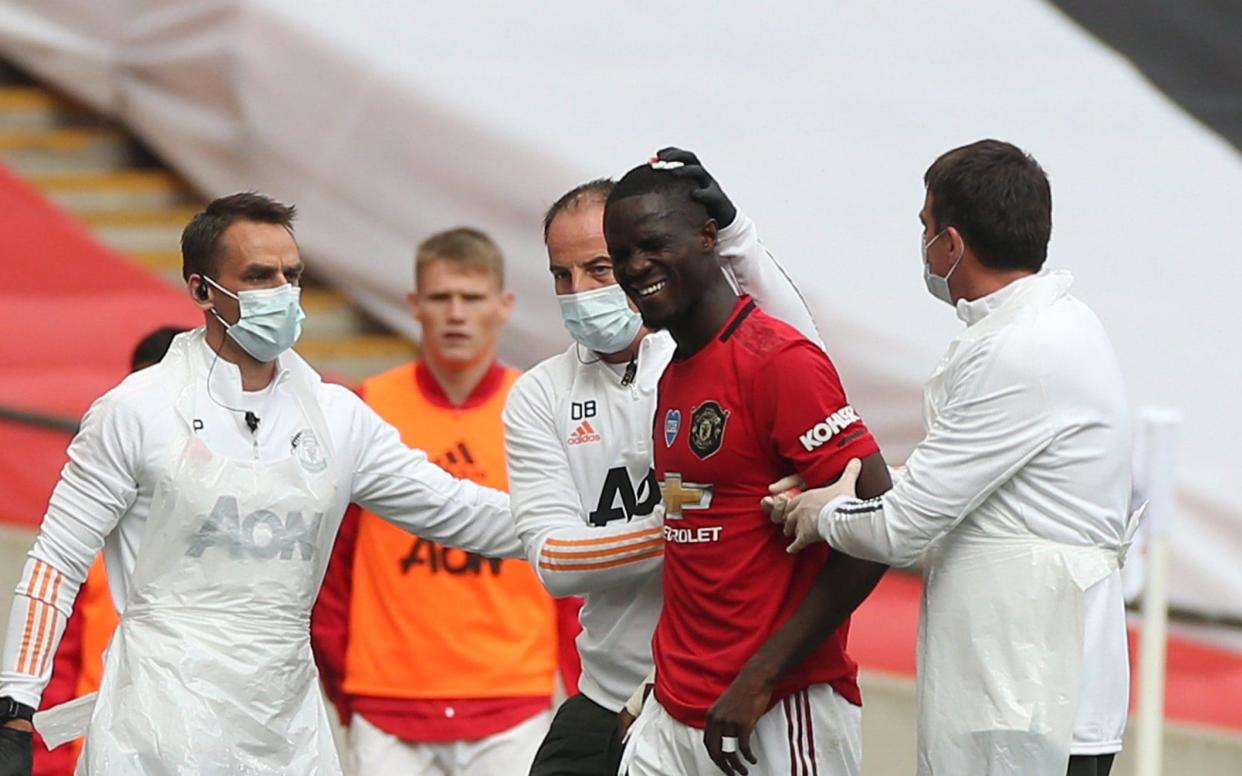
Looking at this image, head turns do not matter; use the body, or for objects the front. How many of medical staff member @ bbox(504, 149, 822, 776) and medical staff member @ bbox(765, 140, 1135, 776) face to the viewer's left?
1

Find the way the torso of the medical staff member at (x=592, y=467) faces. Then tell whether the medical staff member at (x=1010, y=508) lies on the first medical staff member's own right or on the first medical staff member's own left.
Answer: on the first medical staff member's own left

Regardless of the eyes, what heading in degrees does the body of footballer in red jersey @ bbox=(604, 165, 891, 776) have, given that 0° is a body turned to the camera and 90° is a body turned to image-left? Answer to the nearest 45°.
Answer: approximately 45°

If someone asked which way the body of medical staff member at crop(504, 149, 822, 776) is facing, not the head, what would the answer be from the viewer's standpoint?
toward the camera

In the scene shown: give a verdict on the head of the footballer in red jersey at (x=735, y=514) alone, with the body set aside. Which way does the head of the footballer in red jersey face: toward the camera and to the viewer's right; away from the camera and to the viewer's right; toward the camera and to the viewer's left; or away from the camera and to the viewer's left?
toward the camera and to the viewer's left

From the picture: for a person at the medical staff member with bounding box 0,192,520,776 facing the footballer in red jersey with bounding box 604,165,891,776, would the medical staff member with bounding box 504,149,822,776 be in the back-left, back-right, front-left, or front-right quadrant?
front-left

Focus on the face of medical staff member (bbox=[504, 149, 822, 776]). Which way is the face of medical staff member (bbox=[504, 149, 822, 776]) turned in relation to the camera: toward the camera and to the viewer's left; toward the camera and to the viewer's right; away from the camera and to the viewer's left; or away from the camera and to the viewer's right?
toward the camera and to the viewer's right

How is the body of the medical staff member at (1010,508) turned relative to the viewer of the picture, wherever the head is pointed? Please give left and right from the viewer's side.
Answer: facing to the left of the viewer

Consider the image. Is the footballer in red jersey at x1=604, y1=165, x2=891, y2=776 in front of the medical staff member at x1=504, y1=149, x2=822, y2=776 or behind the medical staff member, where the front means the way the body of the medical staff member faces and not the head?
in front

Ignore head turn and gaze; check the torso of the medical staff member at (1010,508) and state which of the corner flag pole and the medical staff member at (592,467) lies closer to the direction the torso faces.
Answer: the medical staff member

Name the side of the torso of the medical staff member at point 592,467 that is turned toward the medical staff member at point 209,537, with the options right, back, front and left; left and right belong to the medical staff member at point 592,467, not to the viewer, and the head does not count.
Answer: right

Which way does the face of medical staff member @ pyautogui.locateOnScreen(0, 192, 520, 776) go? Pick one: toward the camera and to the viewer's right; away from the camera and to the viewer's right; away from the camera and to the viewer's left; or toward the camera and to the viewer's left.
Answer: toward the camera and to the viewer's right

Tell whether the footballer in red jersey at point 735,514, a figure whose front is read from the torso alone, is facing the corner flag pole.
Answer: no
